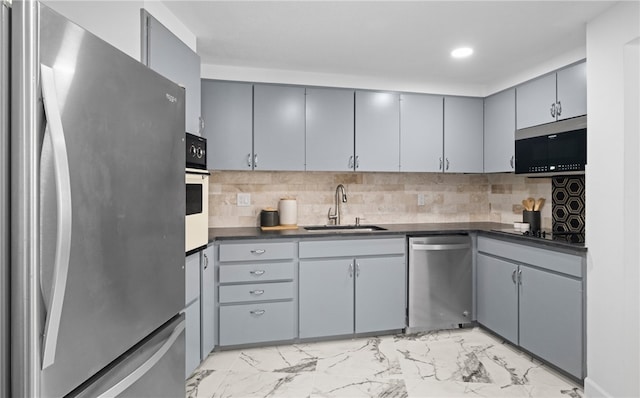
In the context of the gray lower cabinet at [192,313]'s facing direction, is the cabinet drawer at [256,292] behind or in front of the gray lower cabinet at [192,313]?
in front

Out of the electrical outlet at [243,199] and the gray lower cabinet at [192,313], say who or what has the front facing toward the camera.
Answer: the electrical outlet

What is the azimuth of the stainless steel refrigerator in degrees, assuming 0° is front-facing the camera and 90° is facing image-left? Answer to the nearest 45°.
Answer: approximately 315°

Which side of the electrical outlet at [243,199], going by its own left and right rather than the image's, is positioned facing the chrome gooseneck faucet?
left

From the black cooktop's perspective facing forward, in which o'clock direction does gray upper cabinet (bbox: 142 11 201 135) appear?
The gray upper cabinet is roughly at 12 o'clock from the black cooktop.

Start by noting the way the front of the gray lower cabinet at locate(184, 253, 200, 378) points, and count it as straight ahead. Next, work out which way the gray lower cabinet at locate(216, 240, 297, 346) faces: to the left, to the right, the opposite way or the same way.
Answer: to the right

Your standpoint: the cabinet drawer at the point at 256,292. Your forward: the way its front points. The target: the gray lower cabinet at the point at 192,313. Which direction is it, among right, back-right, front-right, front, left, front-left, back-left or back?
front-right

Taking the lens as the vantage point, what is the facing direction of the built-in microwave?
facing the viewer and to the left of the viewer

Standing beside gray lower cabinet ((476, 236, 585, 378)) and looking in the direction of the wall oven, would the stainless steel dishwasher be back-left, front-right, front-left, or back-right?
front-right

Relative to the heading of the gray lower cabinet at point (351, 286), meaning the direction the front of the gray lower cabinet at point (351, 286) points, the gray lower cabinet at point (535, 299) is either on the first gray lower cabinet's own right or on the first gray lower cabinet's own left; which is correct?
on the first gray lower cabinet's own left

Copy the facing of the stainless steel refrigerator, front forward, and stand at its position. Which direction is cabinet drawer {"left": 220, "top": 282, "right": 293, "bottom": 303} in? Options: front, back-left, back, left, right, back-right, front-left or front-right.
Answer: left

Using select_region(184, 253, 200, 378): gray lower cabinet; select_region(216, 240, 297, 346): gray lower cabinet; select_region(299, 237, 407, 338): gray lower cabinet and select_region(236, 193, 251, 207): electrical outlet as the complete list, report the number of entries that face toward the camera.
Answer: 3

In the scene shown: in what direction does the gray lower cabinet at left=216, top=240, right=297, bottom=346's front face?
toward the camera

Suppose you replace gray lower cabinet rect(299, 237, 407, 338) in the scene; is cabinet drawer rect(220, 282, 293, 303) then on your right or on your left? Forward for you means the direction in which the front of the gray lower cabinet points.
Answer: on your right

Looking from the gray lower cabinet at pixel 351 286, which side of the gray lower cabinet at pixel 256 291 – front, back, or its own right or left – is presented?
left

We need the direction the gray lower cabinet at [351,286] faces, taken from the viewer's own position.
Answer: facing the viewer

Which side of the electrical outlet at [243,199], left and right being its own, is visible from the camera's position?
front

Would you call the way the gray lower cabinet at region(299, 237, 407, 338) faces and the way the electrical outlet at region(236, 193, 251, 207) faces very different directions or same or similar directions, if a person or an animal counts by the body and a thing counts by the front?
same or similar directions
